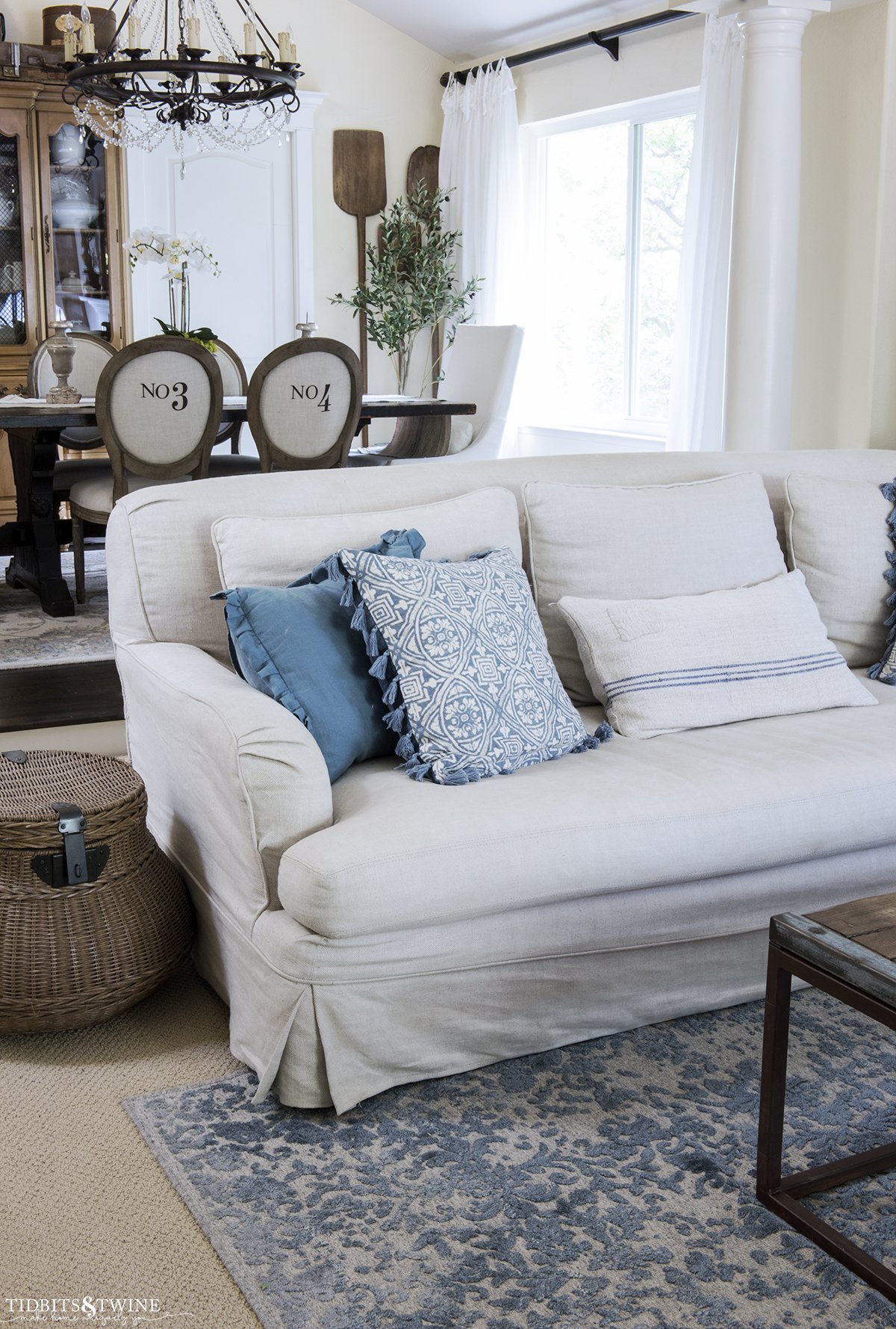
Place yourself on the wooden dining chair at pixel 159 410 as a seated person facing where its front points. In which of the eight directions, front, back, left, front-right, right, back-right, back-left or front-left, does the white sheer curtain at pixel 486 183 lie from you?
right

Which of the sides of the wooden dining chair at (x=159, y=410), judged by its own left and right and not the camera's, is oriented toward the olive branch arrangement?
right

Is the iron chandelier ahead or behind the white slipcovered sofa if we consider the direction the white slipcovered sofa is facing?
behind

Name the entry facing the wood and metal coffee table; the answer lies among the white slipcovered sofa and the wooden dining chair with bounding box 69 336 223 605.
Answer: the white slipcovered sofa

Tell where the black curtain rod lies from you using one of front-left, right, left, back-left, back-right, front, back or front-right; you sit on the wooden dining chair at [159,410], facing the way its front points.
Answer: right

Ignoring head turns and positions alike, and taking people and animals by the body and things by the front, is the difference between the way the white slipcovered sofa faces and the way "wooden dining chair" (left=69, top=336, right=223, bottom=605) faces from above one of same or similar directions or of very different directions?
very different directions

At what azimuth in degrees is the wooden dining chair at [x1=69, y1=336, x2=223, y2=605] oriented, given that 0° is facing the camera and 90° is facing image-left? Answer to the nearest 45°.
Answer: approximately 135°

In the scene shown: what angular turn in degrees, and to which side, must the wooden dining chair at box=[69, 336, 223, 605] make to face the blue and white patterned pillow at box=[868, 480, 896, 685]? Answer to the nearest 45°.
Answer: approximately 180°

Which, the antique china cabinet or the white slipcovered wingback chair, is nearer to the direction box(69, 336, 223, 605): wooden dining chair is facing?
the antique china cabinet

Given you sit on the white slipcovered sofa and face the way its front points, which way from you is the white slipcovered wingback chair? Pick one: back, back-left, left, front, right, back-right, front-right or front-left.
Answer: back-left
